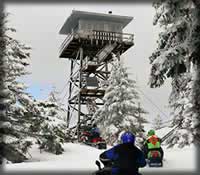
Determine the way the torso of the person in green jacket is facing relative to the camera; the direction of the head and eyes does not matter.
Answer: away from the camera

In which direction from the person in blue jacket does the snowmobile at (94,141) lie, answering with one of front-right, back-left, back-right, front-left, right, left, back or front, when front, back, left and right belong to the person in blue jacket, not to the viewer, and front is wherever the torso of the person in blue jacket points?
front

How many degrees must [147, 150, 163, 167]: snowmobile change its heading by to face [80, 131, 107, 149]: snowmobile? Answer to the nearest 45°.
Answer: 0° — it already faces it

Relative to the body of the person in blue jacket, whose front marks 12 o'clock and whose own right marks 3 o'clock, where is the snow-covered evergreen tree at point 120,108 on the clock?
The snow-covered evergreen tree is roughly at 12 o'clock from the person in blue jacket.

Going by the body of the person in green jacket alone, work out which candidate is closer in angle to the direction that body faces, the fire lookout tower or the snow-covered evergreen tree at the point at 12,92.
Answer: the fire lookout tower

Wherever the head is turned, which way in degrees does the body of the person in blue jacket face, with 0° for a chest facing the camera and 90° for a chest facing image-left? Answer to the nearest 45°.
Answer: approximately 180°

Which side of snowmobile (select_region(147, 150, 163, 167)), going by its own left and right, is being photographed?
back

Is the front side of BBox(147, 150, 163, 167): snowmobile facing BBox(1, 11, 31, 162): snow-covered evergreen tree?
no
